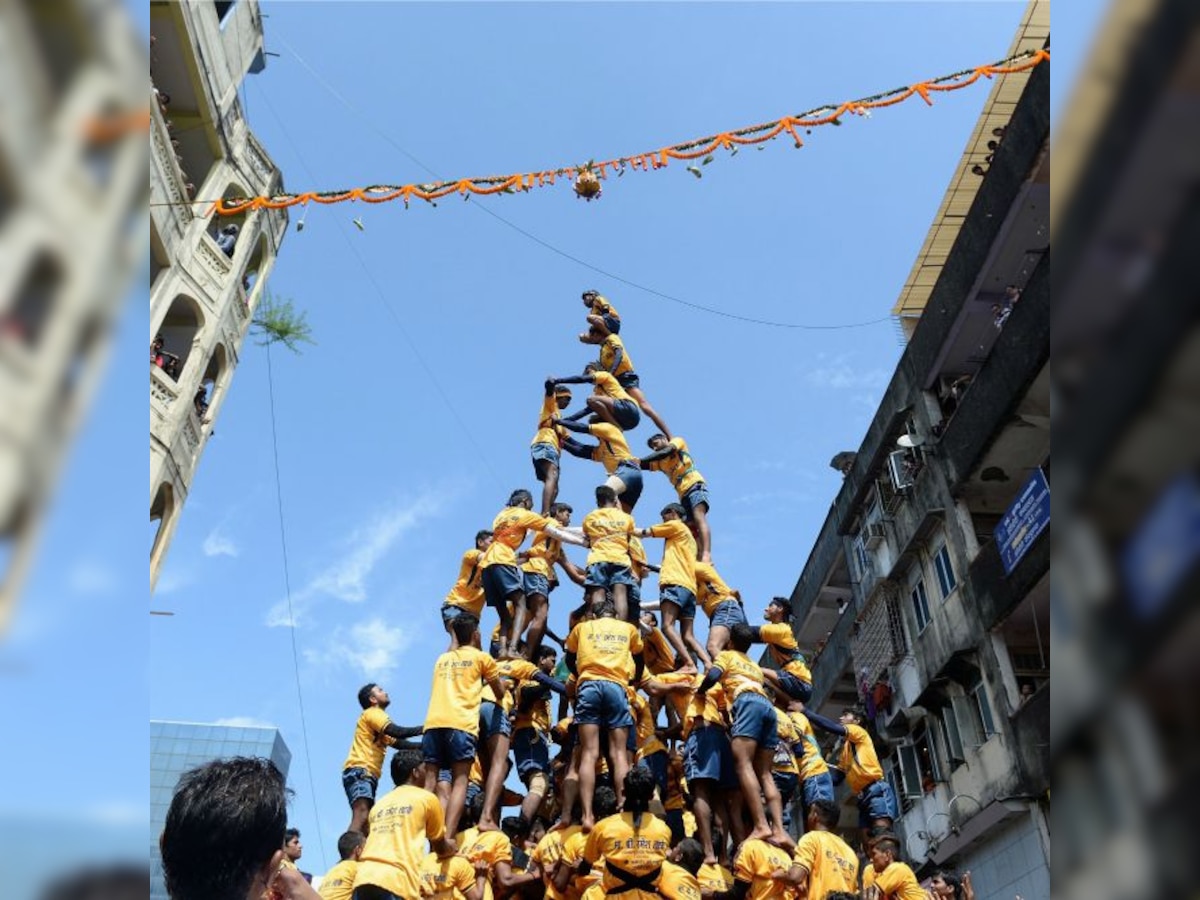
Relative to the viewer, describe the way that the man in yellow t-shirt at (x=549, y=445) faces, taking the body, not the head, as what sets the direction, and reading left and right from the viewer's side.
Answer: facing to the right of the viewer

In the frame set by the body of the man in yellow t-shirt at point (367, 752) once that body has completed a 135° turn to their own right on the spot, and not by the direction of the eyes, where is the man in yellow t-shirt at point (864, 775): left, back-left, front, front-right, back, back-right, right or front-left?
back-left

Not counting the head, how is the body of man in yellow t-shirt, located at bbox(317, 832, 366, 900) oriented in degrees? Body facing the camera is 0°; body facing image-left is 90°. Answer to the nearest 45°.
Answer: approximately 225°

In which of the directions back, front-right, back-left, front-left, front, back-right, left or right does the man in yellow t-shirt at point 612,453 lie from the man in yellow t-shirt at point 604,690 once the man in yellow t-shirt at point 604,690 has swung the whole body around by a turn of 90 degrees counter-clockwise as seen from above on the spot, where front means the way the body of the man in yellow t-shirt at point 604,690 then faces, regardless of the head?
right

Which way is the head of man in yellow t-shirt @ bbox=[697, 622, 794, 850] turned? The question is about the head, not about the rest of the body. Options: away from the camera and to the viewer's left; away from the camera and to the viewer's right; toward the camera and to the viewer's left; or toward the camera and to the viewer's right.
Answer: away from the camera and to the viewer's left

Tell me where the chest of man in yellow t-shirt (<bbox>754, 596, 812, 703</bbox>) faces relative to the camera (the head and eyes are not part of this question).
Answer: to the viewer's left

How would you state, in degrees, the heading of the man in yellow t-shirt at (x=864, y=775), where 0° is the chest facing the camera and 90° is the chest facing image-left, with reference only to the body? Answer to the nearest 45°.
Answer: approximately 90°

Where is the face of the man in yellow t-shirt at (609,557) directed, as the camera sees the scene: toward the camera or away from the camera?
away from the camera

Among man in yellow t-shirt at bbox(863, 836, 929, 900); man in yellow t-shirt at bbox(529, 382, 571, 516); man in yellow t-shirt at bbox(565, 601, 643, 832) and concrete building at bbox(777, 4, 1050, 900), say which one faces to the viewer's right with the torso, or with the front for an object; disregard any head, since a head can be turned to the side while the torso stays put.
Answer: man in yellow t-shirt at bbox(529, 382, 571, 516)

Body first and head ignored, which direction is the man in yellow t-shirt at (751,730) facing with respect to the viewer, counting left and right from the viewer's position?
facing away from the viewer and to the left of the viewer

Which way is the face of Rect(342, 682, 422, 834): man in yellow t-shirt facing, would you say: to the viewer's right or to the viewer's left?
to the viewer's right

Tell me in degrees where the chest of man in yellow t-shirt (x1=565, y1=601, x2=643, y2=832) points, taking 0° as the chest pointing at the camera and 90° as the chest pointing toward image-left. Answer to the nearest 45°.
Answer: approximately 180°

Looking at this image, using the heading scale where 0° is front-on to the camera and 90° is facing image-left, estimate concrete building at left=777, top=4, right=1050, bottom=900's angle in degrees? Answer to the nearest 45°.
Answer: approximately 45°

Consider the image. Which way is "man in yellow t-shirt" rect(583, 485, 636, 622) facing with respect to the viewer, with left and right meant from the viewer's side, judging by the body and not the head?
facing away from the viewer

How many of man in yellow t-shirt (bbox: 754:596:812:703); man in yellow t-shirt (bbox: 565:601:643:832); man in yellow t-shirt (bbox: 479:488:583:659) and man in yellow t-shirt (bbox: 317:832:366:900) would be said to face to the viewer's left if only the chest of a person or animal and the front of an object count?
1
